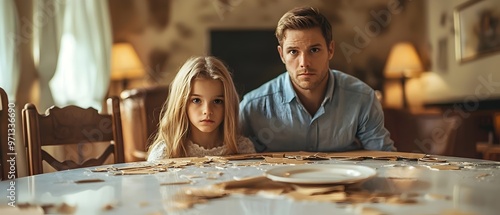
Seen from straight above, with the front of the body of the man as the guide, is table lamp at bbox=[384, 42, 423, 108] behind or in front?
behind

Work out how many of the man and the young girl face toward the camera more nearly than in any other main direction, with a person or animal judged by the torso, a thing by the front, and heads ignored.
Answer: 2

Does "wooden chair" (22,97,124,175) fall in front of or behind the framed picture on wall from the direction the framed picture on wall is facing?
in front

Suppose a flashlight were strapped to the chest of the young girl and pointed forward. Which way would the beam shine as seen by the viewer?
toward the camera

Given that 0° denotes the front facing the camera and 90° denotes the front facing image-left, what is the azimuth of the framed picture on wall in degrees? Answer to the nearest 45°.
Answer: approximately 45°

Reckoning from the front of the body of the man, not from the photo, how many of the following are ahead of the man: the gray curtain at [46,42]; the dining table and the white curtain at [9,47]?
1

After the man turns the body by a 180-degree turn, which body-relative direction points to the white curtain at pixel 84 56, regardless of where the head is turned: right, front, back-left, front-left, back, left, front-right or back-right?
front-left

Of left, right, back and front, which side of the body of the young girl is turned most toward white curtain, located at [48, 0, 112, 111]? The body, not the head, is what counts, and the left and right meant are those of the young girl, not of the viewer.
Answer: back

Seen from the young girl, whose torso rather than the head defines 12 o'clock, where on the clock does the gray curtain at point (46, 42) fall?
The gray curtain is roughly at 5 o'clock from the young girl.

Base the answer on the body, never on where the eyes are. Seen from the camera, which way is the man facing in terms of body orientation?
toward the camera
